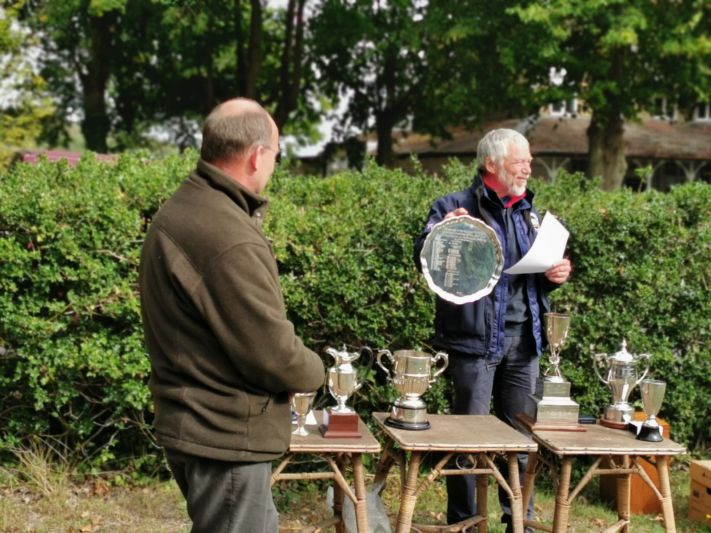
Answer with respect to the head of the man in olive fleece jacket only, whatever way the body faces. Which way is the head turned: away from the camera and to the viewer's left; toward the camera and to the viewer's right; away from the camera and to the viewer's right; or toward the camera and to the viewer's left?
away from the camera and to the viewer's right

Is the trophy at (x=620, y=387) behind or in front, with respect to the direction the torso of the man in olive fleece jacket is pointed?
in front

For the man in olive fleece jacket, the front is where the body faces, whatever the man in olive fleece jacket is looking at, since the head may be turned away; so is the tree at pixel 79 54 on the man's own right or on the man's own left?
on the man's own left

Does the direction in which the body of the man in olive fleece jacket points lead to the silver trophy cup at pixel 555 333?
yes

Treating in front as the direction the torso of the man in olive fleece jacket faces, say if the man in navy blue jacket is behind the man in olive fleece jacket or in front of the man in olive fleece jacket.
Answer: in front

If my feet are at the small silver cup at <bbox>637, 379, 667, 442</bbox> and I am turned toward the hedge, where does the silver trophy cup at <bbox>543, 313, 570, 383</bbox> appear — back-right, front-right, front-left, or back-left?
front-left

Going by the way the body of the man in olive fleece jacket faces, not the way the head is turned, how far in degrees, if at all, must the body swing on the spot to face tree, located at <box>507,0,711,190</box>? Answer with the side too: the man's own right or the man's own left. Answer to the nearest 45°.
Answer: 0° — they already face it

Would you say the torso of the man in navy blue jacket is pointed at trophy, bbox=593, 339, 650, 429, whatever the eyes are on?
no

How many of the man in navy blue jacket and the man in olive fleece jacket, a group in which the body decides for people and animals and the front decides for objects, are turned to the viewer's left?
0

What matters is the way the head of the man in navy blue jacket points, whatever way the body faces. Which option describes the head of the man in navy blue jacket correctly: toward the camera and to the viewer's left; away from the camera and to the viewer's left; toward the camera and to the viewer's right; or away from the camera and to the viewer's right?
toward the camera and to the viewer's right

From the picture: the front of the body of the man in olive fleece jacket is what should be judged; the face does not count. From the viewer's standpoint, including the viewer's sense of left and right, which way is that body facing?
facing away from the viewer and to the right of the viewer

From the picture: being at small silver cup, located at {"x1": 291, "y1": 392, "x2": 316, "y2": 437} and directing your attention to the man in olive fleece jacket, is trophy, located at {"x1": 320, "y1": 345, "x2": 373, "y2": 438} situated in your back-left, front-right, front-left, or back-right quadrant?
back-left

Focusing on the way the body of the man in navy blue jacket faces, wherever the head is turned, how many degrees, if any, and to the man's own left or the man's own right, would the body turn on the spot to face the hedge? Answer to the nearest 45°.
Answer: approximately 180°
